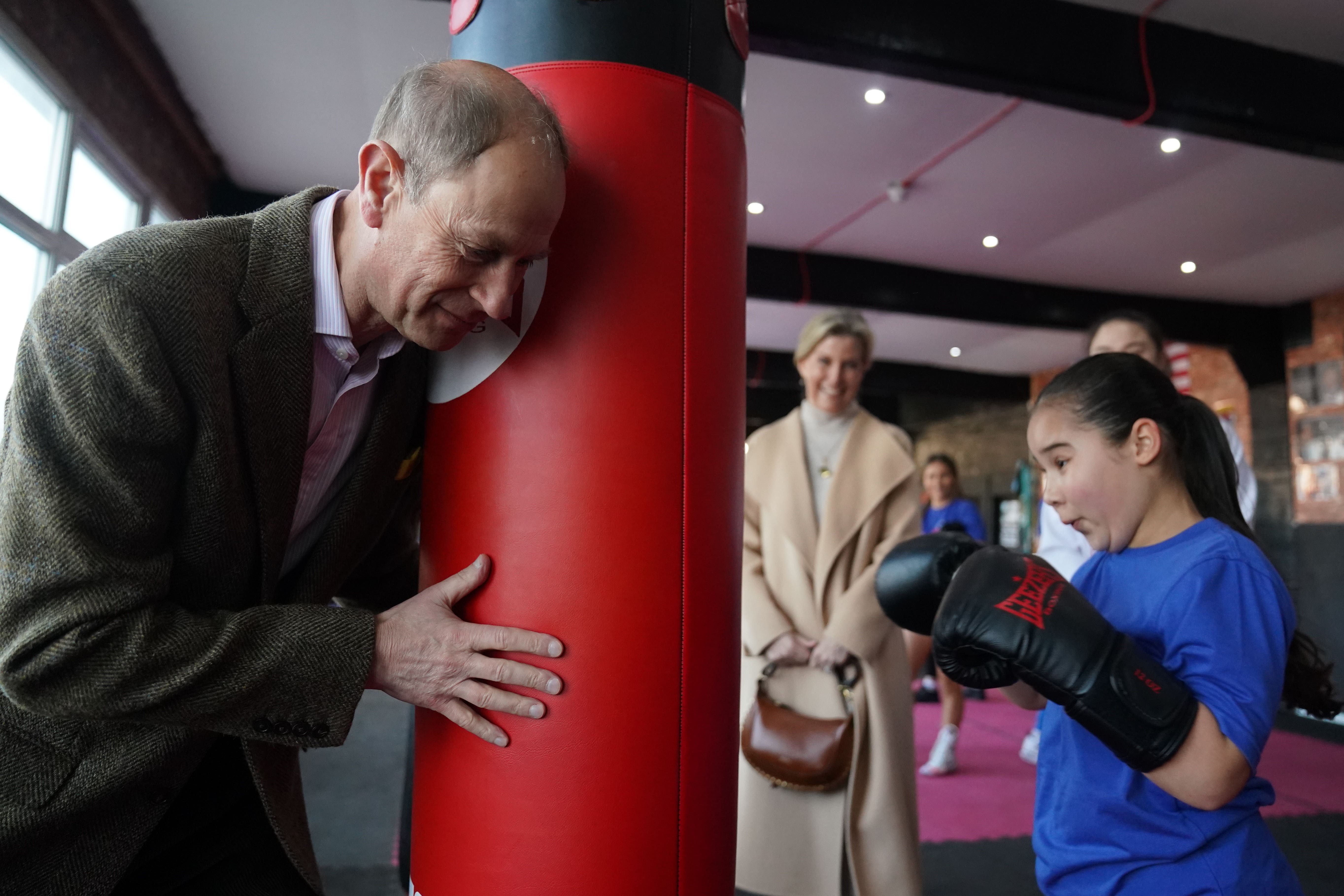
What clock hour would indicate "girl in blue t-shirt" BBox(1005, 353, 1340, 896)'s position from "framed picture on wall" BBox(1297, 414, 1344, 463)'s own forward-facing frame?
The girl in blue t-shirt is roughly at 12 o'clock from the framed picture on wall.

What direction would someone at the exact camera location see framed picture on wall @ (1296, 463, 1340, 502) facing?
facing the viewer

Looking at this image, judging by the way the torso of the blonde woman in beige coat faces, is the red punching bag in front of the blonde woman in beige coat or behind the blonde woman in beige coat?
in front

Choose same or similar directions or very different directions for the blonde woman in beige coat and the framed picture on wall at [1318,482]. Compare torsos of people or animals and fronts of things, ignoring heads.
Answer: same or similar directions

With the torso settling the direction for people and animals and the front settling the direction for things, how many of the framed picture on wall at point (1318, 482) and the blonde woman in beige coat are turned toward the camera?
2

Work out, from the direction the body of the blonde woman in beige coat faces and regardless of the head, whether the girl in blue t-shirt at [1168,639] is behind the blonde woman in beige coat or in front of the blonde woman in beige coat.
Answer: in front

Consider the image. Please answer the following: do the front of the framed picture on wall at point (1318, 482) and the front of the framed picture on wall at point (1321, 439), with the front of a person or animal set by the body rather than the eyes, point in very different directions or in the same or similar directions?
same or similar directions

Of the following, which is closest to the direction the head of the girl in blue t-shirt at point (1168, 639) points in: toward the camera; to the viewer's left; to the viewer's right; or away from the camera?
to the viewer's left

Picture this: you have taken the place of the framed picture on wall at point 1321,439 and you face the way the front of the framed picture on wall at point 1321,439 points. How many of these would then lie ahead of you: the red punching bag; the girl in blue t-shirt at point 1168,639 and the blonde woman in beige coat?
3

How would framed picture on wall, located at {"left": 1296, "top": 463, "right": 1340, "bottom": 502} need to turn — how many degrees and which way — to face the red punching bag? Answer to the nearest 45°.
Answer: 0° — it already faces it

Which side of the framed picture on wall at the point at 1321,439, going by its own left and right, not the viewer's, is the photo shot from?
front

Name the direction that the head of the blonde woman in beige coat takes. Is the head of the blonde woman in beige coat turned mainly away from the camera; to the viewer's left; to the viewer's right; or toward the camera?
toward the camera

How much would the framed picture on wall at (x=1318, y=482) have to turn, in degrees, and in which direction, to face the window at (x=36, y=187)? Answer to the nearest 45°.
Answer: approximately 45° to its right
